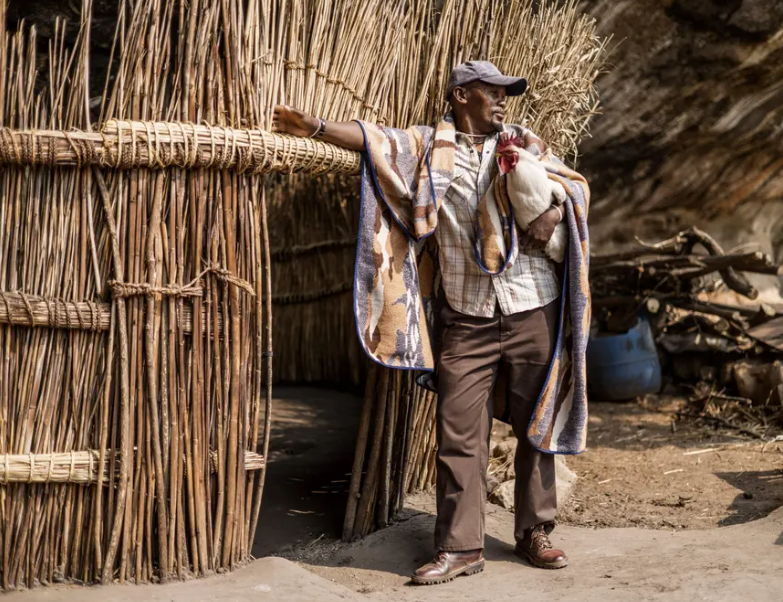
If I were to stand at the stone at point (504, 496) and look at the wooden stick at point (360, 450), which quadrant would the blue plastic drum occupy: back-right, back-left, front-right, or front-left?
back-right

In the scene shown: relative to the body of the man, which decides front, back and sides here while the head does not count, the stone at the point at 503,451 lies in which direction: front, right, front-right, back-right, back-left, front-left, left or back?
back

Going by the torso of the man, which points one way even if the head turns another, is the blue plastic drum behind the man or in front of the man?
behind

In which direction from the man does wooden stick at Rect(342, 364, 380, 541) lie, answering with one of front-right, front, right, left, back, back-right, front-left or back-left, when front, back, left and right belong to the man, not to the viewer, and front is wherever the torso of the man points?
back-right

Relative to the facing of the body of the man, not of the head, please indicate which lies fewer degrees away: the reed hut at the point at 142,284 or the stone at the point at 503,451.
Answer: the reed hut

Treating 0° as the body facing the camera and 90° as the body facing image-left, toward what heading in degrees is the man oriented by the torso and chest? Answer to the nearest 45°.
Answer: approximately 0°
